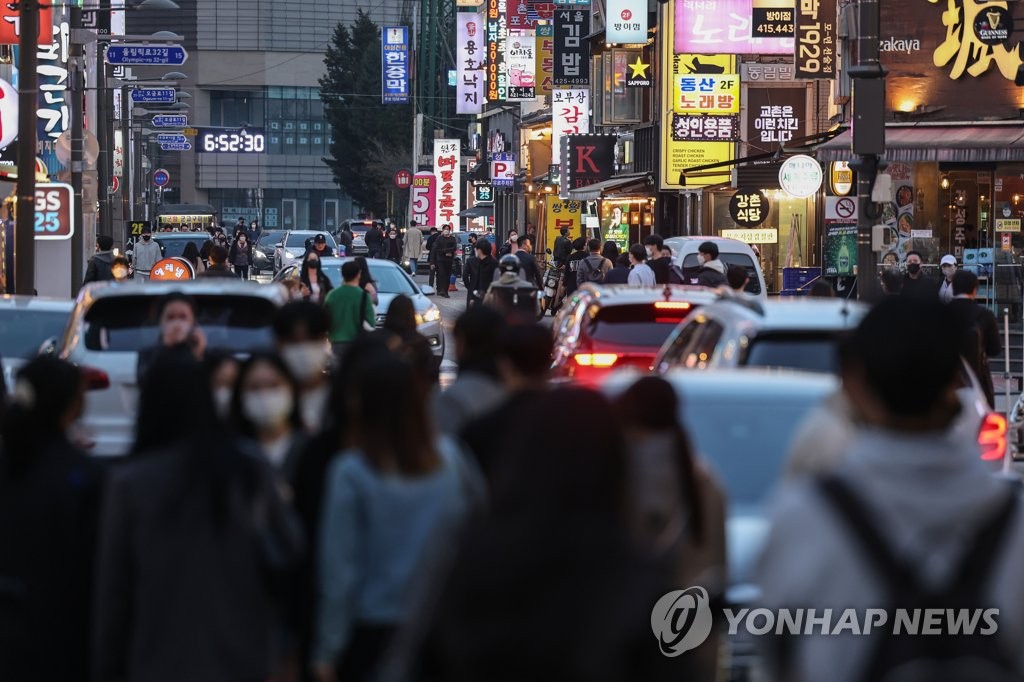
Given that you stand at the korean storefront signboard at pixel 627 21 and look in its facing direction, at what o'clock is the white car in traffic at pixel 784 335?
The white car in traffic is roughly at 12 o'clock from the korean storefront signboard.

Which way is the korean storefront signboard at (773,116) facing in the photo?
toward the camera

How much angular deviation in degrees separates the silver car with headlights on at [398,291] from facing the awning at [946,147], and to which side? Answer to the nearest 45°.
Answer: approximately 90° to its left

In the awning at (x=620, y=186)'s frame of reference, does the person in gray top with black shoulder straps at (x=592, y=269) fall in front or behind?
in front

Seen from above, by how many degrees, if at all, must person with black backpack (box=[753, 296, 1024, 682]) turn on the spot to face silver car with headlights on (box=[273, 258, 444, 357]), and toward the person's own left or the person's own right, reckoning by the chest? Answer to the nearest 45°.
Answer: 0° — they already face it

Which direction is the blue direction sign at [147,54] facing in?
toward the camera

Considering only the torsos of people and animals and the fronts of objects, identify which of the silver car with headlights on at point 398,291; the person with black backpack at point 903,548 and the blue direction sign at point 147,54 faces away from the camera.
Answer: the person with black backpack

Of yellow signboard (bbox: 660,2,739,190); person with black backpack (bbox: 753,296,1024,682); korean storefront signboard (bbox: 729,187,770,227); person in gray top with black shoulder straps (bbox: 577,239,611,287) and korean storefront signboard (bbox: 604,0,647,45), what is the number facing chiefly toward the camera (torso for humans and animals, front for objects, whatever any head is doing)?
3

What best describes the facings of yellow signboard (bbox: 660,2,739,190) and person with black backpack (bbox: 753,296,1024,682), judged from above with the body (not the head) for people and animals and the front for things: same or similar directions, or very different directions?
very different directions

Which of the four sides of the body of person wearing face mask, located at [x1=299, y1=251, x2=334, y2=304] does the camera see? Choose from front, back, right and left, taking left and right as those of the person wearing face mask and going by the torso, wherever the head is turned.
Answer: front

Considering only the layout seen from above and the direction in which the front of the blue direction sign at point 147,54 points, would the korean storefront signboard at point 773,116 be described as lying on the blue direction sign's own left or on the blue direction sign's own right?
on the blue direction sign's own left

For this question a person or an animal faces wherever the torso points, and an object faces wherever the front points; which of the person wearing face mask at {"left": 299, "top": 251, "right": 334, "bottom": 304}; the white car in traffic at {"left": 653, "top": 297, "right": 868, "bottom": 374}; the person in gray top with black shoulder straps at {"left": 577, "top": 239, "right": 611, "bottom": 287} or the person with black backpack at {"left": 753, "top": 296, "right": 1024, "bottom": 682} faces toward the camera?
the person wearing face mask

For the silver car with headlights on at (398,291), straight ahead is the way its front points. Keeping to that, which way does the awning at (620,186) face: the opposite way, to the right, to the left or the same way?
to the right

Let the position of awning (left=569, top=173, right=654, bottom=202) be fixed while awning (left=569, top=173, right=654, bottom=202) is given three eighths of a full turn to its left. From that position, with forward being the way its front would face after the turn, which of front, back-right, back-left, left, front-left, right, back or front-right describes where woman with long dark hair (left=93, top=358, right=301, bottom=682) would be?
right

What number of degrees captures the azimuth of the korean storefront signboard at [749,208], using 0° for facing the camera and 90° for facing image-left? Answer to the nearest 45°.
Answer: approximately 0°

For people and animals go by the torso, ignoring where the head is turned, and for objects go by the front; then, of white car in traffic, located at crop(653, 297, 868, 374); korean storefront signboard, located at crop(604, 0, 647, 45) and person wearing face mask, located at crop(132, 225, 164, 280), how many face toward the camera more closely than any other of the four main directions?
2
